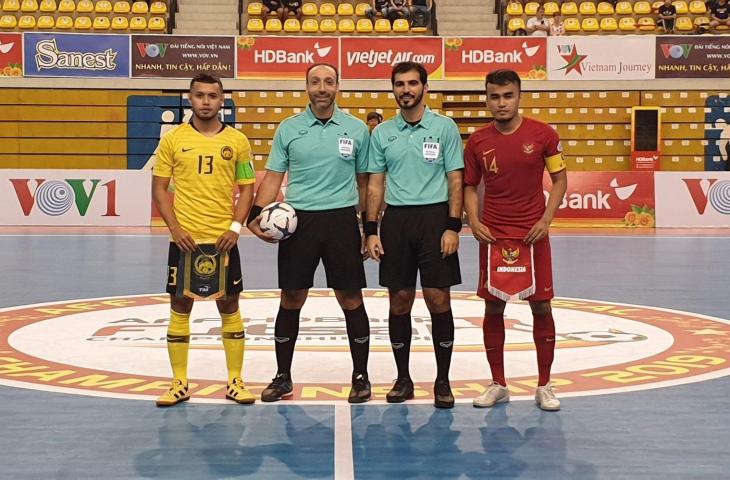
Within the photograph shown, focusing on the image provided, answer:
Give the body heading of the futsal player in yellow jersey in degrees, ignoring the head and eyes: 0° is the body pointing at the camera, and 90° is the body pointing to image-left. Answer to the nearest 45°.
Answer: approximately 0°

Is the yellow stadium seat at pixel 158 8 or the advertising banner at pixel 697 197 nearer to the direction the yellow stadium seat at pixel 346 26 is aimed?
the advertising banner

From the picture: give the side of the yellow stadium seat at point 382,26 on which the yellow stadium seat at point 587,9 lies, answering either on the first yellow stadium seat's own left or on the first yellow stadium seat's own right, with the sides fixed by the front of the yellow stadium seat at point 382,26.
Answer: on the first yellow stadium seat's own left

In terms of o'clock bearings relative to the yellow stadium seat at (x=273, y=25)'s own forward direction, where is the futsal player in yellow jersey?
The futsal player in yellow jersey is roughly at 12 o'clock from the yellow stadium seat.

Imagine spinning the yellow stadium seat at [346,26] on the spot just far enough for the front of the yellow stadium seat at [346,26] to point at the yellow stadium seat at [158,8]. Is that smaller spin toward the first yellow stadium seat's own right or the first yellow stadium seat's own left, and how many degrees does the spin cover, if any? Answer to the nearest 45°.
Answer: approximately 90° to the first yellow stadium seat's own right

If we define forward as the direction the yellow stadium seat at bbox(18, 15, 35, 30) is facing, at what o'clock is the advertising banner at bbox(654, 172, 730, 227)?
The advertising banner is roughly at 10 o'clock from the yellow stadium seat.

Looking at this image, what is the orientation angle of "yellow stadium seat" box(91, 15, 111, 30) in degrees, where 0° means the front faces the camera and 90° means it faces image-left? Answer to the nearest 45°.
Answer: approximately 0°
